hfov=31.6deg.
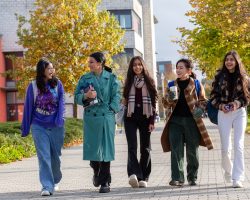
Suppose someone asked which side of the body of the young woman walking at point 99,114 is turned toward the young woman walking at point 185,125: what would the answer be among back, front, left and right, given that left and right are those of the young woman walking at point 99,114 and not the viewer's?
left

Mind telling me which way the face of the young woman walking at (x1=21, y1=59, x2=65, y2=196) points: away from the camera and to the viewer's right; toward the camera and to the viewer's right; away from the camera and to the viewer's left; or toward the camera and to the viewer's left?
toward the camera and to the viewer's right

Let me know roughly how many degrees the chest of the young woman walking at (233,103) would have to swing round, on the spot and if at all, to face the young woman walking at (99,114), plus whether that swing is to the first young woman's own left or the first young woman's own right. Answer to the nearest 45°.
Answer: approximately 90° to the first young woman's own right

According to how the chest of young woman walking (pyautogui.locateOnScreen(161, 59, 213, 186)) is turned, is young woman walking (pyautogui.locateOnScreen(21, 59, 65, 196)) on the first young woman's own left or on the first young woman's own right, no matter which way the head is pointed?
on the first young woman's own right

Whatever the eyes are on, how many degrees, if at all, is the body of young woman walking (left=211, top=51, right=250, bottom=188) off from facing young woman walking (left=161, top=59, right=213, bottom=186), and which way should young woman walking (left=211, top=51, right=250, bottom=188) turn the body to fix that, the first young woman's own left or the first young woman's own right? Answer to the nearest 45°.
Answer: approximately 90° to the first young woman's own right

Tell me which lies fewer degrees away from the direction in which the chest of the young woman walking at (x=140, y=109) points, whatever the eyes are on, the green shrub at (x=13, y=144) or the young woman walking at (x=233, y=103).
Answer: the young woman walking
